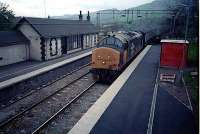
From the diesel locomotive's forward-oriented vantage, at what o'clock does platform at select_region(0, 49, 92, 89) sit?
The platform is roughly at 2 o'clock from the diesel locomotive.

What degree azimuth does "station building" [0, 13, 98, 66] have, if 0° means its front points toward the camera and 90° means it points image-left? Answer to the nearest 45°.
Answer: approximately 315°

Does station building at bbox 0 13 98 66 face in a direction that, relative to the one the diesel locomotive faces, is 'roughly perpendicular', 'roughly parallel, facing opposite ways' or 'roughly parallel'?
roughly perpendicular

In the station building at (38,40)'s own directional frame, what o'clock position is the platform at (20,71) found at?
The platform is roughly at 2 o'clock from the station building.

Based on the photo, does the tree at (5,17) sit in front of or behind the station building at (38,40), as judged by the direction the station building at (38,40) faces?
behind

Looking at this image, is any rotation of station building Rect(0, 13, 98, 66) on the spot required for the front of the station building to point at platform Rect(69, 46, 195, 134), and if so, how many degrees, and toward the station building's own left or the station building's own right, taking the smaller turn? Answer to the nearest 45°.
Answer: approximately 45° to the station building's own right

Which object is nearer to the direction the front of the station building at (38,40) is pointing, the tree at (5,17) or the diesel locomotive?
the diesel locomotive

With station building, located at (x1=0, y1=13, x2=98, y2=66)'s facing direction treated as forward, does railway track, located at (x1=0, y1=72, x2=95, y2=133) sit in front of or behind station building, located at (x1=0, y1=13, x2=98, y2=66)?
in front

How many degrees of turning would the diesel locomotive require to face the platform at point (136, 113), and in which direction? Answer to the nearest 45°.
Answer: approximately 45° to its left

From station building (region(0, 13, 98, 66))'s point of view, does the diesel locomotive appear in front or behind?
in front

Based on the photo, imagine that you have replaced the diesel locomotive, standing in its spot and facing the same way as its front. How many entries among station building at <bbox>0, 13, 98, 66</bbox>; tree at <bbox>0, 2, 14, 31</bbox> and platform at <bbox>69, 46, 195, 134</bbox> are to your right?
2

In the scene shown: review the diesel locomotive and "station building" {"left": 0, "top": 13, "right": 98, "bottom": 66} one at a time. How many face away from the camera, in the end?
0

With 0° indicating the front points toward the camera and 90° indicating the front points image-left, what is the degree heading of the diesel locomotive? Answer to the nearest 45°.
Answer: approximately 45°
